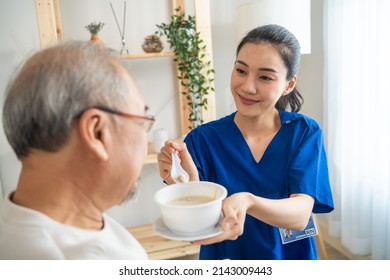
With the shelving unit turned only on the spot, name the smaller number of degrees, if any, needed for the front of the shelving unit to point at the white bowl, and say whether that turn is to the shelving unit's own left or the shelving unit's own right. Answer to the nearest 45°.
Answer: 0° — it already faces it

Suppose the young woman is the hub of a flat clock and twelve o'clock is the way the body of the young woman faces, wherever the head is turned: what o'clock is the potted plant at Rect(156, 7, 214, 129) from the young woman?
The potted plant is roughly at 4 o'clock from the young woman.

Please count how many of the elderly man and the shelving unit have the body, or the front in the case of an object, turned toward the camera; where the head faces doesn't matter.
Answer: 1

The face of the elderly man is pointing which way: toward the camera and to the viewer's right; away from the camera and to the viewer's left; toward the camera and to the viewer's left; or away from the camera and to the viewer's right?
away from the camera and to the viewer's right

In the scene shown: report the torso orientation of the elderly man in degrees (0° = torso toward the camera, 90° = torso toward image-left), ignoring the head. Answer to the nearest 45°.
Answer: approximately 225°

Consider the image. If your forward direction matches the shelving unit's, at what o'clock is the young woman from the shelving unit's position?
The young woman is roughly at 12 o'clock from the shelving unit.

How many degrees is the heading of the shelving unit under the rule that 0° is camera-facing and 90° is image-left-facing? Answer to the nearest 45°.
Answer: approximately 0°

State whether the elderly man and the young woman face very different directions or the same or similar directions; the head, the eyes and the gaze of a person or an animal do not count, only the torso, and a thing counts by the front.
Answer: very different directions

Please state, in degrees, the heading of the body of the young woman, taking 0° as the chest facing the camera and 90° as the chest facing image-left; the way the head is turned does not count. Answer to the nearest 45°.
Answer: approximately 45°
